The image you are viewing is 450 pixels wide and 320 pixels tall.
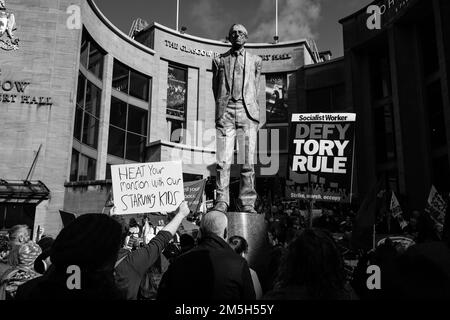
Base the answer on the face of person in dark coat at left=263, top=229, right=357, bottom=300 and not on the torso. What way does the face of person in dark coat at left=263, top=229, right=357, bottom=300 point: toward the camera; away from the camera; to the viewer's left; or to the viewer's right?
away from the camera

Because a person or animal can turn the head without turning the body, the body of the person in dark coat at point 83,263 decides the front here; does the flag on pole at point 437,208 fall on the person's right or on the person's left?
on the person's right

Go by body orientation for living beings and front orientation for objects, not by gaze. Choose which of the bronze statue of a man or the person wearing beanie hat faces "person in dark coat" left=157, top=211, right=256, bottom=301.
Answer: the bronze statue of a man

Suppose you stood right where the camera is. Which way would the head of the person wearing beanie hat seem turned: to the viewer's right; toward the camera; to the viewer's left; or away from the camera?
away from the camera

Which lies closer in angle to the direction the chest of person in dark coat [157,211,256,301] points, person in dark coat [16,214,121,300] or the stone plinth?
the stone plinth

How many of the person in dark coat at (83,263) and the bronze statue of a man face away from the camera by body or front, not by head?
1

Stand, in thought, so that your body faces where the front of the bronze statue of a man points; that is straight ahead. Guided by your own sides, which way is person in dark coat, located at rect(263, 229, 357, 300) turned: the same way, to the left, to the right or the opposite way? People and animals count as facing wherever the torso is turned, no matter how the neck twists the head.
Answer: the opposite way

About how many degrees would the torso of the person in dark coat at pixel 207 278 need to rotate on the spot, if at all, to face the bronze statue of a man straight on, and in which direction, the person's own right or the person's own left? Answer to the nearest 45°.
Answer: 0° — they already face it

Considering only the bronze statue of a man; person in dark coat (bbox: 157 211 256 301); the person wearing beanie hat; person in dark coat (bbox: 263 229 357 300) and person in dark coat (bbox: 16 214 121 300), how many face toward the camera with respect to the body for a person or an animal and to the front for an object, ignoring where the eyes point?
1

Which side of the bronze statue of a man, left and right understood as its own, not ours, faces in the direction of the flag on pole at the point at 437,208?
left

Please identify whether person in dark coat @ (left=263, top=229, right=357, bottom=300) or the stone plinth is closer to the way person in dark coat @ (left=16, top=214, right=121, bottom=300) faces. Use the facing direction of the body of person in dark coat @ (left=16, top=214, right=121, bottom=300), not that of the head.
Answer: the stone plinth

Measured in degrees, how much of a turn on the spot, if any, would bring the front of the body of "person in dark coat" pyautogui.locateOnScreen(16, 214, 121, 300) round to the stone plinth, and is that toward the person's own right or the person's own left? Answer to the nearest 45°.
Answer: approximately 45° to the person's own right

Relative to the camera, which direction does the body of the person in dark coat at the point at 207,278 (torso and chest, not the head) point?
away from the camera

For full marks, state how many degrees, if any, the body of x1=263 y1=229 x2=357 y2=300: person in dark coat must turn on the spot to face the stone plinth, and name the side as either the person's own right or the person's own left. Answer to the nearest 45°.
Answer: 0° — they already face it

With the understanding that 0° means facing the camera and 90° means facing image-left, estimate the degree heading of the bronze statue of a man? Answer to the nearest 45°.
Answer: approximately 0°

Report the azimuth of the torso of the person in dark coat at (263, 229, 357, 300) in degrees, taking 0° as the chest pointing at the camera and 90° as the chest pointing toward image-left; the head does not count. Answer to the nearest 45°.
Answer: approximately 180°

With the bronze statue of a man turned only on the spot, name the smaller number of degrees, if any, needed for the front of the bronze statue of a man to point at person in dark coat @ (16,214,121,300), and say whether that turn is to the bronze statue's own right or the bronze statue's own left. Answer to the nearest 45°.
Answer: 0° — it already faces them

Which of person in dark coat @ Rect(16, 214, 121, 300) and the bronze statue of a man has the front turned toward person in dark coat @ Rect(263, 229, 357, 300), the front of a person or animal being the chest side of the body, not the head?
the bronze statue of a man
